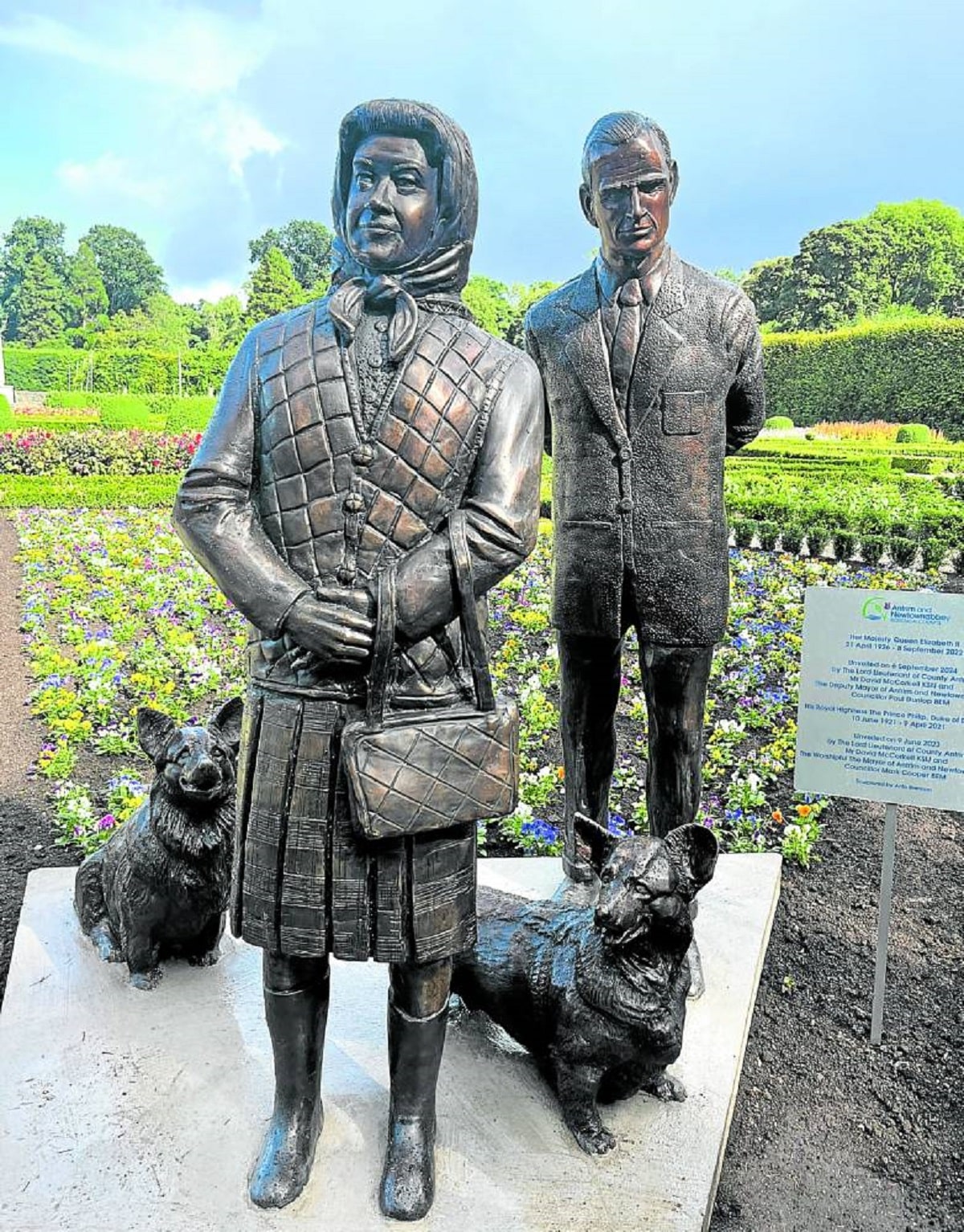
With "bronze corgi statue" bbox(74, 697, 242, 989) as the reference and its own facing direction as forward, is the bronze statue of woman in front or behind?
in front

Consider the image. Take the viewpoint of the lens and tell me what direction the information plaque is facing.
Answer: facing the viewer

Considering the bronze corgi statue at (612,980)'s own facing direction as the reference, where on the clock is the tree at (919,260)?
The tree is roughly at 8 o'clock from the bronze corgi statue.

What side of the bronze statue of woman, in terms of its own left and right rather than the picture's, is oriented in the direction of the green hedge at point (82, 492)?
back

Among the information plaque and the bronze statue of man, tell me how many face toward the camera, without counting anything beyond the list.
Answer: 2

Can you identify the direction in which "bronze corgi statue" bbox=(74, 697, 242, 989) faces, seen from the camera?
facing the viewer and to the right of the viewer

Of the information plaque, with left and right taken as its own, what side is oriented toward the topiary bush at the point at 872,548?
back

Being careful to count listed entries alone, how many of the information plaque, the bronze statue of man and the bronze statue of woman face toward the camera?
3

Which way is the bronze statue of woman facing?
toward the camera

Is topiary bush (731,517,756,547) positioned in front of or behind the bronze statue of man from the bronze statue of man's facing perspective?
behind

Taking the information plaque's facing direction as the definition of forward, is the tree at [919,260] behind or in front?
behind

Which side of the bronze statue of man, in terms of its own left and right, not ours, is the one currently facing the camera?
front
